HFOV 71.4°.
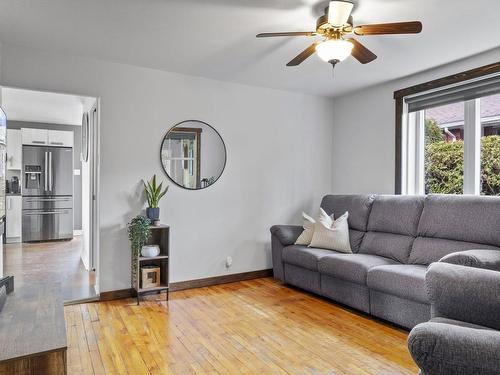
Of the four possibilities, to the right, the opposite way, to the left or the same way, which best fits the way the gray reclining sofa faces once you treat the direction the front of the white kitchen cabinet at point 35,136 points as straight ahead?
to the right

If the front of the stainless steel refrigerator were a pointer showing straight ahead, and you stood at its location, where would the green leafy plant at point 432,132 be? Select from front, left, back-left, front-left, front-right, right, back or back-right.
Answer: front-left

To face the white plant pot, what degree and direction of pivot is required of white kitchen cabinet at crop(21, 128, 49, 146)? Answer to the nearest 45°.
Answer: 0° — it already faces it

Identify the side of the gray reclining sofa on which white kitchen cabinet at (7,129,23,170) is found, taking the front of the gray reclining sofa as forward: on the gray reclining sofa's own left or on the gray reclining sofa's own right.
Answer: on the gray reclining sofa's own right

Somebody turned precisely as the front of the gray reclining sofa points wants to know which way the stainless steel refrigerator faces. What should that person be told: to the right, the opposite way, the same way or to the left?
to the left

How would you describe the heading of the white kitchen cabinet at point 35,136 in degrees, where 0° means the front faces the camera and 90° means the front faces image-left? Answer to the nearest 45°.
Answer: approximately 0°

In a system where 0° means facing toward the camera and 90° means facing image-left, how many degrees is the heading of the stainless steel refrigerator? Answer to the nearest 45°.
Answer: approximately 0°

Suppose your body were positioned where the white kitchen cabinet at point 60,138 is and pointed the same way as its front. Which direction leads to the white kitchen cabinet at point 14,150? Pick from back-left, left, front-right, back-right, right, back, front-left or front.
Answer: right

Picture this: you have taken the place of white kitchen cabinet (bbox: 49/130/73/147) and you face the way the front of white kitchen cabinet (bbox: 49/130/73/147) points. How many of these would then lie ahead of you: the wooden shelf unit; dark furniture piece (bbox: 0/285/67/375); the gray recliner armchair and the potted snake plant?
4

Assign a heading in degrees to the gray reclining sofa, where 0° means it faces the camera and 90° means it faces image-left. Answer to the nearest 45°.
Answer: approximately 45°

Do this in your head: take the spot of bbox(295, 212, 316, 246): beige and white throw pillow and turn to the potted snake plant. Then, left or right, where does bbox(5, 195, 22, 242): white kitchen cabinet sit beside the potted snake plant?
right
